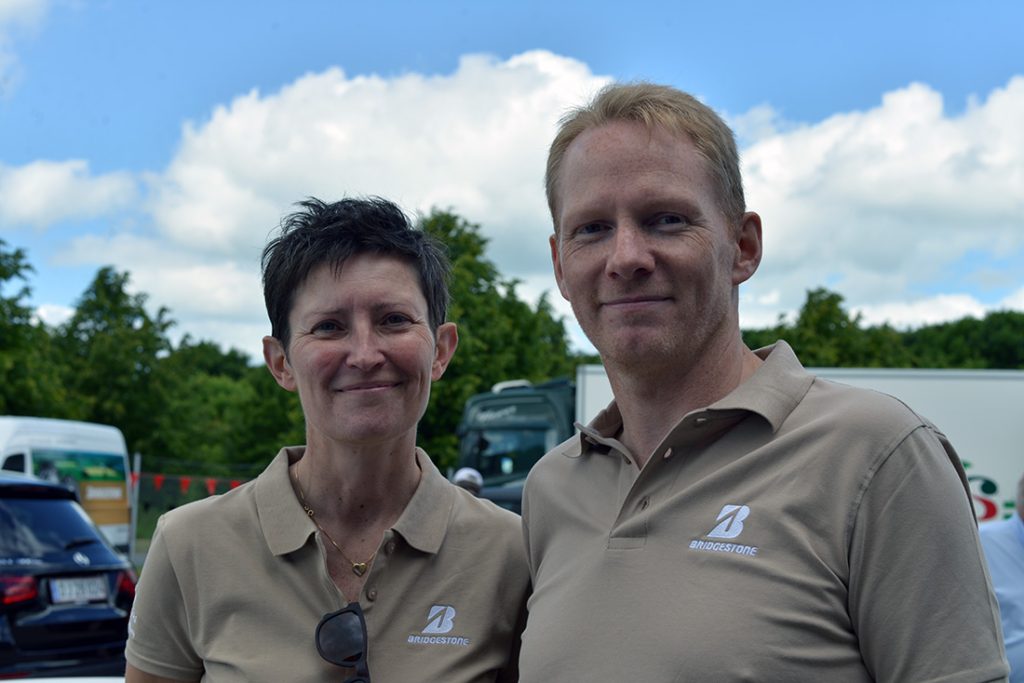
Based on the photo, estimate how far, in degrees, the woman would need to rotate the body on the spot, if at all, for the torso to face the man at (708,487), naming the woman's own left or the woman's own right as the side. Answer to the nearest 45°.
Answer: approximately 45° to the woman's own left

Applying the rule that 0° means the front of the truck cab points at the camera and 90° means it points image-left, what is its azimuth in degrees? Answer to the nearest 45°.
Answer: approximately 45°

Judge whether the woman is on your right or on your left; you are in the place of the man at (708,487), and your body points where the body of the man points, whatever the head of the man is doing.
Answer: on your right

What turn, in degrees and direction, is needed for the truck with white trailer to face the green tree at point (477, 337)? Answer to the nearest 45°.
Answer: approximately 90° to its right

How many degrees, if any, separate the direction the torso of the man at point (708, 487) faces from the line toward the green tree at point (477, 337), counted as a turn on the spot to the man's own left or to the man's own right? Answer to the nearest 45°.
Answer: approximately 135° to the man's own right

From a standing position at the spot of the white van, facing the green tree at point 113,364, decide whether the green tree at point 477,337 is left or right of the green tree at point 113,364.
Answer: right

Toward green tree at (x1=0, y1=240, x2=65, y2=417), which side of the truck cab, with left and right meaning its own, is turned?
right

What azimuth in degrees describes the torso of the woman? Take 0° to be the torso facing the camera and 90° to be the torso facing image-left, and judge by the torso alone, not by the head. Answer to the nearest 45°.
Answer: approximately 0°
